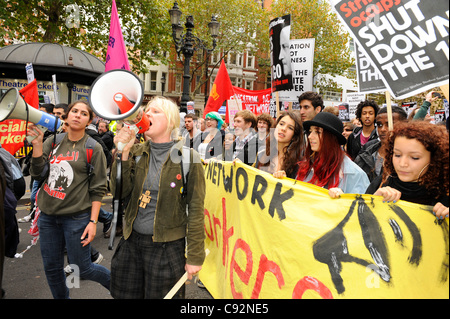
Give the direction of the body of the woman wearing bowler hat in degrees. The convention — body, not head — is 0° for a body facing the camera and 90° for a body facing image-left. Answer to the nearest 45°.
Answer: approximately 45°

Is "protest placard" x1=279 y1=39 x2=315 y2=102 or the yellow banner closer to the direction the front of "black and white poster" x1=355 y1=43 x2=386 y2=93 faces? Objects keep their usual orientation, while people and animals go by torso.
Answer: the yellow banner

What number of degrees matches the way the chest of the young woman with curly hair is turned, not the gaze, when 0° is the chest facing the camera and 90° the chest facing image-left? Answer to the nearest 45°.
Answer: approximately 45°

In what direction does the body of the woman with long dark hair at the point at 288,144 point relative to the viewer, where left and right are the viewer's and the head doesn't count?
facing the viewer and to the left of the viewer

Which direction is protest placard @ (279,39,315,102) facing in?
toward the camera

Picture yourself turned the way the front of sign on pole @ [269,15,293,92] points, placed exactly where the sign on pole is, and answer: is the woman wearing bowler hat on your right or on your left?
on your left

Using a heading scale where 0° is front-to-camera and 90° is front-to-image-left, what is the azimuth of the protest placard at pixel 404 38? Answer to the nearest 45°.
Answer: approximately 0°

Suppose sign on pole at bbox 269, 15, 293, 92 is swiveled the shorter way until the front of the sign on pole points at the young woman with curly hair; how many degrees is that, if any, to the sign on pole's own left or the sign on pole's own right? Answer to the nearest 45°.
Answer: approximately 45° to the sign on pole's own left

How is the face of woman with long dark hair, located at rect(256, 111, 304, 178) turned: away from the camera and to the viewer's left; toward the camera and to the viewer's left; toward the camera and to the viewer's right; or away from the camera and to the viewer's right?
toward the camera and to the viewer's left

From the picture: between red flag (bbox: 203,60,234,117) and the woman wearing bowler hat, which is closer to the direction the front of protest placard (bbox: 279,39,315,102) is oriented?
the woman wearing bowler hat

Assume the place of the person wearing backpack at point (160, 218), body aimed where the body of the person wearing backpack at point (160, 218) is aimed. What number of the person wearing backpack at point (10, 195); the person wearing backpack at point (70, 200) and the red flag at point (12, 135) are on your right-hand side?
3
